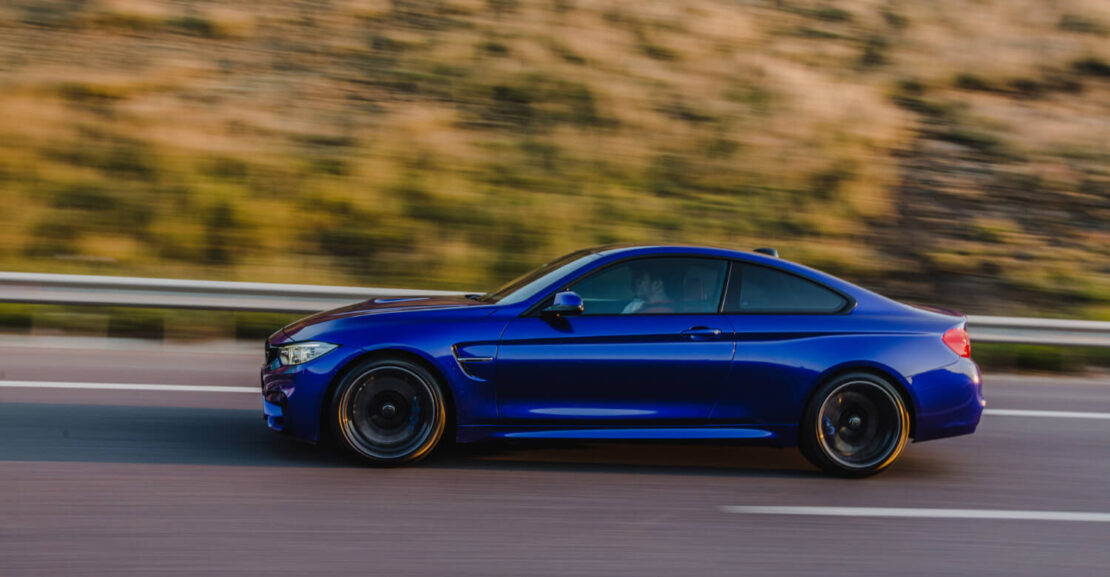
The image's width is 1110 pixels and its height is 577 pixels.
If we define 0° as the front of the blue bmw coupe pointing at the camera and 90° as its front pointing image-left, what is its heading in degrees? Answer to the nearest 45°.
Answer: approximately 90°
